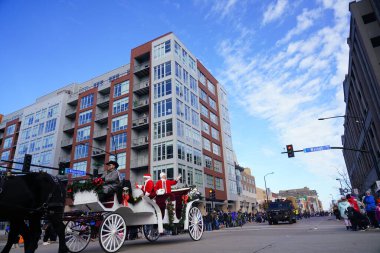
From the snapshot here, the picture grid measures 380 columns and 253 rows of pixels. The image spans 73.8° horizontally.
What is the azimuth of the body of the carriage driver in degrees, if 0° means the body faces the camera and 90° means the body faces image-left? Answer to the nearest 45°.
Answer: approximately 45°

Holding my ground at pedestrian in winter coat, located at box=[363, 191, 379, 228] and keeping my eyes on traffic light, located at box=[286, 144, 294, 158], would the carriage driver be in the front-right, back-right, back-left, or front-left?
back-left

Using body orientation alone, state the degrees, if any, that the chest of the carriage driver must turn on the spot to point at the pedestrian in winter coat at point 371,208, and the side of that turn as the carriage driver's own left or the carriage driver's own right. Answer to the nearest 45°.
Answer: approximately 135° to the carriage driver's own left

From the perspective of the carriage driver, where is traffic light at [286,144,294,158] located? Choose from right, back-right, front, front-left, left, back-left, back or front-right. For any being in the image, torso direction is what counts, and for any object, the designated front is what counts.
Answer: back

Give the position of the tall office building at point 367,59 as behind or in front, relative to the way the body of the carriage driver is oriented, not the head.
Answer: behind

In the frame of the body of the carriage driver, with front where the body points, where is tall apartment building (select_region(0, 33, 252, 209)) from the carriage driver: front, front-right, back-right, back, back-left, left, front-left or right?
back-right
